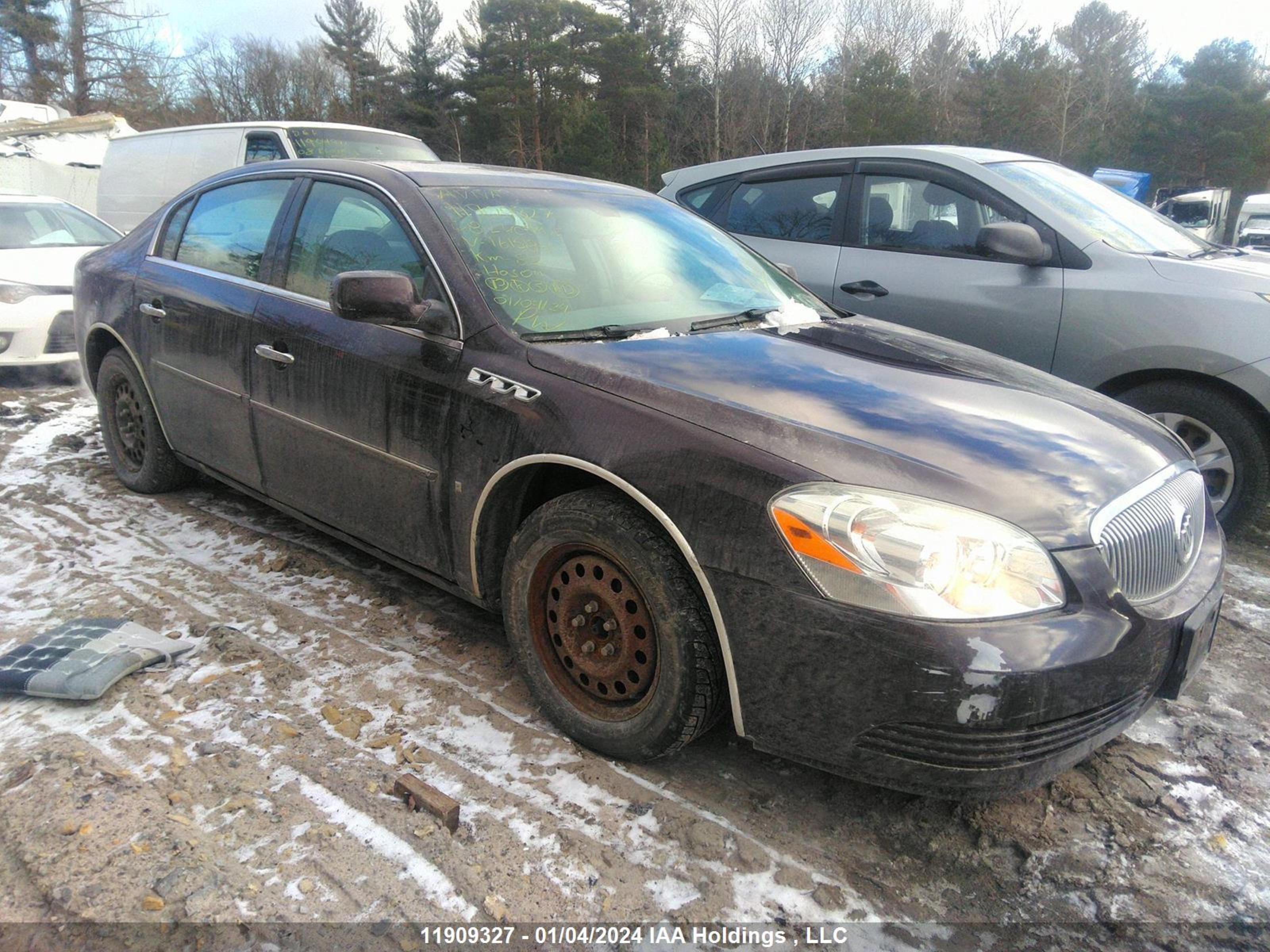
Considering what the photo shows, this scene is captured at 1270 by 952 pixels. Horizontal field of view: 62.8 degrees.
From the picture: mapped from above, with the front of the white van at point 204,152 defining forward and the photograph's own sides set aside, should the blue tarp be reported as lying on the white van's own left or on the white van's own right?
on the white van's own left

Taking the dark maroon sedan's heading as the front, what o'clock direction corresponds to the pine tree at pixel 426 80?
The pine tree is roughly at 7 o'clock from the dark maroon sedan.

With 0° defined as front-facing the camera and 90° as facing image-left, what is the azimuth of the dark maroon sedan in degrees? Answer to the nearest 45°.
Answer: approximately 315°

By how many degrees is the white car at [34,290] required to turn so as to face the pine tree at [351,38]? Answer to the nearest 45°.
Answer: approximately 135° to its left

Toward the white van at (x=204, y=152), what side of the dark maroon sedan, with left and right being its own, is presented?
back

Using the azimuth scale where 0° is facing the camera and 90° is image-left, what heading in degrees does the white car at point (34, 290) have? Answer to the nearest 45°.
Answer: approximately 315°

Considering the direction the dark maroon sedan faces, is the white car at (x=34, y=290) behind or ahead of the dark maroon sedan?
behind
